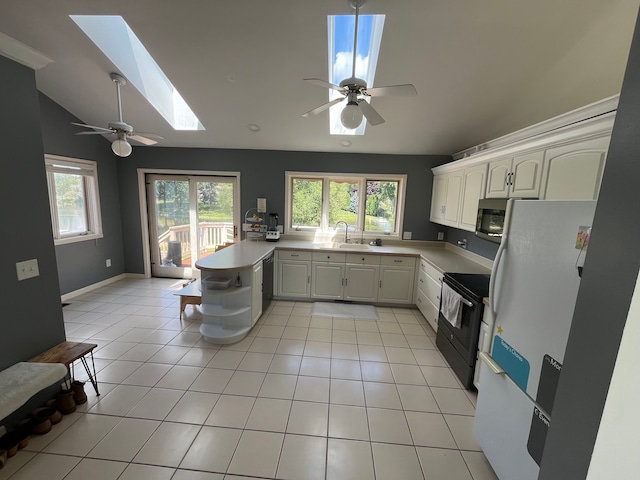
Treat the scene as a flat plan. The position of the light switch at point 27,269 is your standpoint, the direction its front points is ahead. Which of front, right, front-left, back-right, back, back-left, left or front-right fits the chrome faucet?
front-left

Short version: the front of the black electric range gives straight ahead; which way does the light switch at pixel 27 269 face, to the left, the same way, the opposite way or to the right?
the opposite way

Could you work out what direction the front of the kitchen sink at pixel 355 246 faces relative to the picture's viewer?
facing the viewer

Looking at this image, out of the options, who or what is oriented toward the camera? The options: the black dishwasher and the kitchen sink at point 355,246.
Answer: the kitchen sink

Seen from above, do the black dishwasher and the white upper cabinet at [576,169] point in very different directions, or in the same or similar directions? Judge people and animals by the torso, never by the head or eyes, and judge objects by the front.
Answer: very different directions

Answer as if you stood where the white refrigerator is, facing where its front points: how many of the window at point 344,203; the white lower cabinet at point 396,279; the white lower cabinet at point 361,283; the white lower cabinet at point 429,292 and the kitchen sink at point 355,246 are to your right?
5

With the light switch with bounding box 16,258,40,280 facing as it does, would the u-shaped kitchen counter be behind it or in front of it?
in front

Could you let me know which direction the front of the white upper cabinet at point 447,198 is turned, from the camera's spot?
facing the viewer and to the left of the viewer

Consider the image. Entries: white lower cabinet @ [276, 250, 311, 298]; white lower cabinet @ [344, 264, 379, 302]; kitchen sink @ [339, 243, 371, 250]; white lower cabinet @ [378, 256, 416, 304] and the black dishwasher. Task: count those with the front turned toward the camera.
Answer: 4

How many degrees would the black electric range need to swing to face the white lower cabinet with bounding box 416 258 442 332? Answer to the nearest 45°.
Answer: approximately 90° to its right

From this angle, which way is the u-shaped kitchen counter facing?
toward the camera

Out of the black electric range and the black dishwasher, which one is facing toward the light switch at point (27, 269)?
the black electric range

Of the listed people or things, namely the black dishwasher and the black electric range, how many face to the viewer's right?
1

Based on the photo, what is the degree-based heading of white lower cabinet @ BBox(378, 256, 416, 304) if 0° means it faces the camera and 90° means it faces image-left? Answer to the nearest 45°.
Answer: approximately 0°

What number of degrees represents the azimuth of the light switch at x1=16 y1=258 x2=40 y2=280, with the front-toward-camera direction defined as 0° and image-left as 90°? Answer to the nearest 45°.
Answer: approximately 315°

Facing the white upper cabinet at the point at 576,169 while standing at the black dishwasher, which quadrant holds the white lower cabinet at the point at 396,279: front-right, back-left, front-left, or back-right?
front-left

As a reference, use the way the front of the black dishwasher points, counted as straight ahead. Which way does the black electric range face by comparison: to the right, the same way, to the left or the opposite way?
the opposite way

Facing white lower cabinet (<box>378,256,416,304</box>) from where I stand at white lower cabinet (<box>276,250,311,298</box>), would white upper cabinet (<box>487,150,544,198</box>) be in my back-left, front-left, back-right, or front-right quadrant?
front-right

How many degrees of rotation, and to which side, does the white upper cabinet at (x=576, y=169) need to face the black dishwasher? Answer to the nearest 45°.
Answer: approximately 45° to its right

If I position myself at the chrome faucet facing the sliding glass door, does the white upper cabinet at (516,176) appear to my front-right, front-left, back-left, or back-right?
back-left

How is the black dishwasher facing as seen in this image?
to the viewer's right
